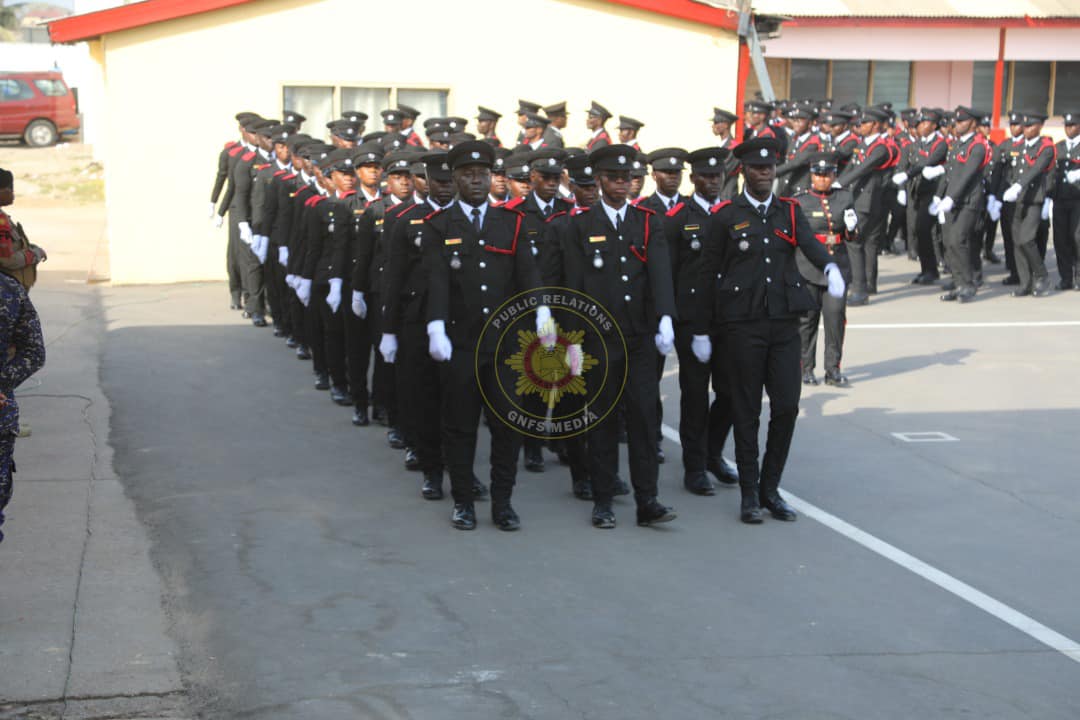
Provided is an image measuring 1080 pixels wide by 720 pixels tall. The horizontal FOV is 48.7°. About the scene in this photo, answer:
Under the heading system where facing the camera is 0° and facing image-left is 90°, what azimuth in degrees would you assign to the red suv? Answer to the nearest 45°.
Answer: approximately 90°

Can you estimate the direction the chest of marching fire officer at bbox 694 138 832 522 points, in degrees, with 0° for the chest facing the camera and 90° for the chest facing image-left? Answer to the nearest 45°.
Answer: approximately 0°

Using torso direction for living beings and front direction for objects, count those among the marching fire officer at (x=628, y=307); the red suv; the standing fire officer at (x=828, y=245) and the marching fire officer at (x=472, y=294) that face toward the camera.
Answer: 3

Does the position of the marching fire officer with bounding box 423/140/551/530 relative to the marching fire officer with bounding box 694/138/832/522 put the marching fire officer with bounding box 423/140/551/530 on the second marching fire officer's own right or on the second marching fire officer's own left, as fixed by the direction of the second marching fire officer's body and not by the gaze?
on the second marching fire officer's own right

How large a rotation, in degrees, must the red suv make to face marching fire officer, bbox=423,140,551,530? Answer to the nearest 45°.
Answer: approximately 90° to its left

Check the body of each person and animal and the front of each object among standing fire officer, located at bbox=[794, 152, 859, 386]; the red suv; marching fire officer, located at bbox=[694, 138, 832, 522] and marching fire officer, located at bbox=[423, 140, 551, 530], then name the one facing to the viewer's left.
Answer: the red suv

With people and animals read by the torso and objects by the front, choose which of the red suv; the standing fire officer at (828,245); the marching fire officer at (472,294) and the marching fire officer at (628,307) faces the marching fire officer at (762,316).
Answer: the standing fire officer at (828,245)

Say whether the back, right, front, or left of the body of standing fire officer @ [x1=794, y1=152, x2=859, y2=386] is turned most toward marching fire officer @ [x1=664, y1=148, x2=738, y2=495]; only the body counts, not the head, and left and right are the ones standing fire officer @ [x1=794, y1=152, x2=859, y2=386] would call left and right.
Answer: front

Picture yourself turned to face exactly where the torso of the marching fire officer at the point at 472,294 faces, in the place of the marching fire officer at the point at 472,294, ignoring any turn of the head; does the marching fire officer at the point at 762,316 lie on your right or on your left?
on your left

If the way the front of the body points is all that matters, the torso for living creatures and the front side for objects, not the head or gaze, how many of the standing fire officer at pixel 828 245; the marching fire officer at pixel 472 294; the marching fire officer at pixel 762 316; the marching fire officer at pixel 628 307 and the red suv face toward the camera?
4
